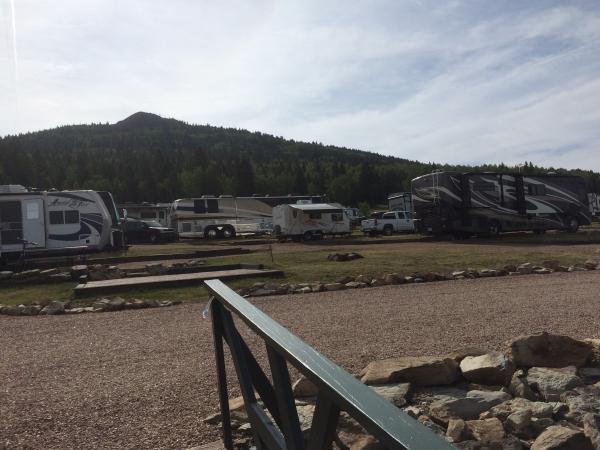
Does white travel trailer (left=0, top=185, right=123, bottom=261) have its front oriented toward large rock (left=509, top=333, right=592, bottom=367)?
no

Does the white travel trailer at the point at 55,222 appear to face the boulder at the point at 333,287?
no

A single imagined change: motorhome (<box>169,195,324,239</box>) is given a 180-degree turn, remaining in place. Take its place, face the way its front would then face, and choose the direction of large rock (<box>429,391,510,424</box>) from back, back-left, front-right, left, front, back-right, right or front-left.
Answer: left

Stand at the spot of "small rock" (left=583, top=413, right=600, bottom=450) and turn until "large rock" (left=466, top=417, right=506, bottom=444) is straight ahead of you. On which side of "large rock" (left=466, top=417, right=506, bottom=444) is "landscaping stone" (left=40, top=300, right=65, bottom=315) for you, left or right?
right

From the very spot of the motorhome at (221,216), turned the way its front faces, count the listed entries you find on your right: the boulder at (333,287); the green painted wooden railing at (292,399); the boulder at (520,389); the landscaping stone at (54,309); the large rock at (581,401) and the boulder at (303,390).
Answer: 6

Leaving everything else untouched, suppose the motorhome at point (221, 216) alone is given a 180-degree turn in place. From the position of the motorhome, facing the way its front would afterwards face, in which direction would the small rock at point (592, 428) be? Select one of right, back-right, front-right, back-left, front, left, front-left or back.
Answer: left

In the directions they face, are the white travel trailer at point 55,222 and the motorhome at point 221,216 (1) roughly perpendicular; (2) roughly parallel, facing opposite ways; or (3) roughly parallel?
roughly parallel

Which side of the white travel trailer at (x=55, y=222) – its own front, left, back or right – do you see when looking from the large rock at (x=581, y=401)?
right

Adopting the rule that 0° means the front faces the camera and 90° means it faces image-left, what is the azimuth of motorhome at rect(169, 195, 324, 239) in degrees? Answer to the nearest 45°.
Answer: approximately 270°

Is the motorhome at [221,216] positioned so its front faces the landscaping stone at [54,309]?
no

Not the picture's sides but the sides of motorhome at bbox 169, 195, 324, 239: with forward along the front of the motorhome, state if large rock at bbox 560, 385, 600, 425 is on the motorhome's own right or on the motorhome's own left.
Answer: on the motorhome's own right

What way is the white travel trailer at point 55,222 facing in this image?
to the viewer's right

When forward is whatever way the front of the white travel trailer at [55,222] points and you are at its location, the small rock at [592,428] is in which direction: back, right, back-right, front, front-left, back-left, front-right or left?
right

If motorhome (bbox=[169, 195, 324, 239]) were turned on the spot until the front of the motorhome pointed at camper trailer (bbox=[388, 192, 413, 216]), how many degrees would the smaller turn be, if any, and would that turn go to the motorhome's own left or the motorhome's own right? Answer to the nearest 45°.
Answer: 0° — it already faces it

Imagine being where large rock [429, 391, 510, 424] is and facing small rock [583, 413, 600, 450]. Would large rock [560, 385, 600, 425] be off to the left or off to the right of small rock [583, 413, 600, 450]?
left

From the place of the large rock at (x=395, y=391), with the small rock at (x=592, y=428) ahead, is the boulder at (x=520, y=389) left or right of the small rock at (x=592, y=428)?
left

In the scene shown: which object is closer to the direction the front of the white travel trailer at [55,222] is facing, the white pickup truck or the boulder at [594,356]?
the white pickup truck

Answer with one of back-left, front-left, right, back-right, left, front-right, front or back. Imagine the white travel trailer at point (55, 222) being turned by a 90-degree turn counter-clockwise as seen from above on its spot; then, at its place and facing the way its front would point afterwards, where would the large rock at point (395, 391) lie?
back
